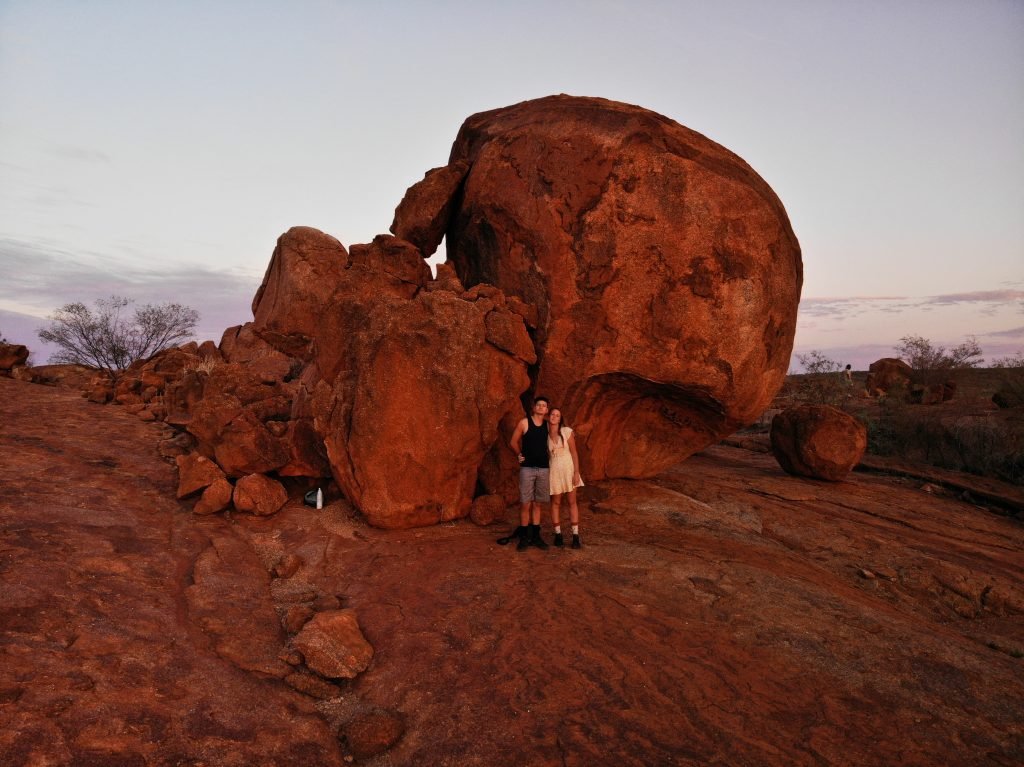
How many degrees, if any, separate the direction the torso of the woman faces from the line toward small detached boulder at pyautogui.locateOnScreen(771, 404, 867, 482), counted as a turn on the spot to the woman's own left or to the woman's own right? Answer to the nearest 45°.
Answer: approximately 135° to the woman's own left

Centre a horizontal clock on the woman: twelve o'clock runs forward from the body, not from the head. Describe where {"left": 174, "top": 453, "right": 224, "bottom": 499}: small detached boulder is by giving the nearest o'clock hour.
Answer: The small detached boulder is roughly at 3 o'clock from the woman.

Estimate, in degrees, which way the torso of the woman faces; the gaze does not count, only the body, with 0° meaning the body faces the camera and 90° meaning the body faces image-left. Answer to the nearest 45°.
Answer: approximately 0°

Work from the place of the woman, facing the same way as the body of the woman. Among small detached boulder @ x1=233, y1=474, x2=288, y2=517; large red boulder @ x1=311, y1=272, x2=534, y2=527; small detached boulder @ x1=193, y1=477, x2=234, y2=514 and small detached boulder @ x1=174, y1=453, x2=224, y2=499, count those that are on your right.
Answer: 4

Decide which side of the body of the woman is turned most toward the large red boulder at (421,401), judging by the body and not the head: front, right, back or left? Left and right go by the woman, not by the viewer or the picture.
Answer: right

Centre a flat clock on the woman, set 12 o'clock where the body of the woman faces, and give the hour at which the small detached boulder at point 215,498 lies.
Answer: The small detached boulder is roughly at 3 o'clock from the woman.

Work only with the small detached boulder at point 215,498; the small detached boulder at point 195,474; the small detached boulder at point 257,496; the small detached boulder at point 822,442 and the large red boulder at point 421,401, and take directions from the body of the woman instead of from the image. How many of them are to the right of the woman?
4

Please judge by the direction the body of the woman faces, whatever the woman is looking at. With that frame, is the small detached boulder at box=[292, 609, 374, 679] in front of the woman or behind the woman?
in front

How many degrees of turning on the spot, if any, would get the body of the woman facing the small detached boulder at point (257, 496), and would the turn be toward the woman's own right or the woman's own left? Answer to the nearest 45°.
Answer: approximately 90° to the woman's own right

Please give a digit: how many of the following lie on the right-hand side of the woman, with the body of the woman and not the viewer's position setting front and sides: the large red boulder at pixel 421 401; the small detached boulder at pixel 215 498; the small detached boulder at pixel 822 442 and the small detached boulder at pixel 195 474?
3
